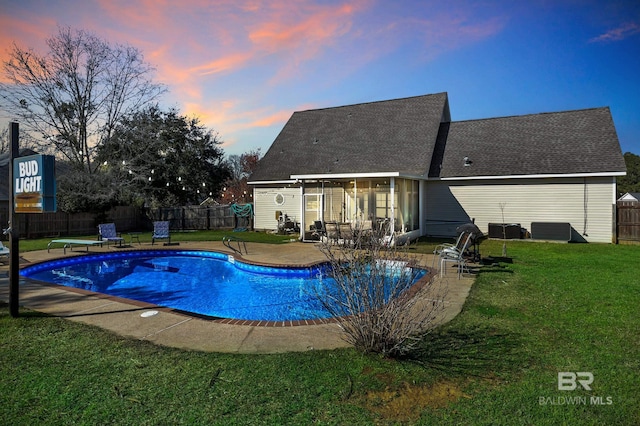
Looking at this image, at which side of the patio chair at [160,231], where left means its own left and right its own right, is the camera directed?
front

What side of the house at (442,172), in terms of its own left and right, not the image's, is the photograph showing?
back

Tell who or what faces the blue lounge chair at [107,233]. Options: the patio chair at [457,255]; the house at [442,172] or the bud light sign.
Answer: the patio chair

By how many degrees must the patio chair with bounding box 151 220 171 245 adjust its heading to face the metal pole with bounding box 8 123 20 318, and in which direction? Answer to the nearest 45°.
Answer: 0° — it already faces it

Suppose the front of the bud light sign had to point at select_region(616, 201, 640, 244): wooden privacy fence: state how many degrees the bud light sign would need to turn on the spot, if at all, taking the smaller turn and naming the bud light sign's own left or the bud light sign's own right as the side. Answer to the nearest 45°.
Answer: approximately 135° to the bud light sign's own left

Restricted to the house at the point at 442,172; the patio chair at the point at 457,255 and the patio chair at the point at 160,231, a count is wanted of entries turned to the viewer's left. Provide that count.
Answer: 1

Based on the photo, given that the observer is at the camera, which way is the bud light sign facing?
facing the viewer and to the left of the viewer

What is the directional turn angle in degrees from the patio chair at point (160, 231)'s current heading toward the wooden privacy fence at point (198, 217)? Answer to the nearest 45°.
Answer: approximately 180°

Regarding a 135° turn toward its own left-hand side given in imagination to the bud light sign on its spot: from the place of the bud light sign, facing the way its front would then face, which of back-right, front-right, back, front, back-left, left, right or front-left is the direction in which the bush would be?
front-right

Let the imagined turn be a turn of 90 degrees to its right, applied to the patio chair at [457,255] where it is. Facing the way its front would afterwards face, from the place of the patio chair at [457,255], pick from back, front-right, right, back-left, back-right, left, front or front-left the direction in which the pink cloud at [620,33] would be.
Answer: front-right

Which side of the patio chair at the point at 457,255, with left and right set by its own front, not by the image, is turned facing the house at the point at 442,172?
right

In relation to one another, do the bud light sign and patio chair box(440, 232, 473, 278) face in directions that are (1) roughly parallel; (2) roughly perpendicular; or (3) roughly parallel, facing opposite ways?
roughly perpendicular

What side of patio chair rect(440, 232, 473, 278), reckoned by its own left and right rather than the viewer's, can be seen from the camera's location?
left

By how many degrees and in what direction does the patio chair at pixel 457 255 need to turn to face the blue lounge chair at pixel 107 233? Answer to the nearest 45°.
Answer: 0° — it already faces it

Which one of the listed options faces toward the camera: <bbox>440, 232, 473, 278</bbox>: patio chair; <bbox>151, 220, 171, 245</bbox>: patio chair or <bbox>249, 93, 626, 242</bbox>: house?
<bbox>151, 220, 171, 245</bbox>: patio chair

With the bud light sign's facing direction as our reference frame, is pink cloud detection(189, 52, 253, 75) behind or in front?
behind

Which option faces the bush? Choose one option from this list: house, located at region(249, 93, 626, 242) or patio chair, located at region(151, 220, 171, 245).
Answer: the patio chair
